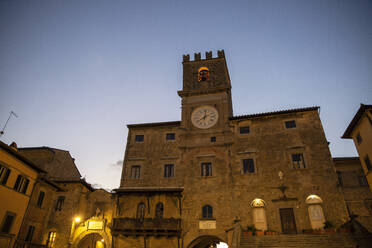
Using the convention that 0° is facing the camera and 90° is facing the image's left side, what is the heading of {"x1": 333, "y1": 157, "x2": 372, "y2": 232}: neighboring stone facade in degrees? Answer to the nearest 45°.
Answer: approximately 0°

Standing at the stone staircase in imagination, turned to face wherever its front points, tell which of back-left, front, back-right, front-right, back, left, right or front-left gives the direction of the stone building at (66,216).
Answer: right

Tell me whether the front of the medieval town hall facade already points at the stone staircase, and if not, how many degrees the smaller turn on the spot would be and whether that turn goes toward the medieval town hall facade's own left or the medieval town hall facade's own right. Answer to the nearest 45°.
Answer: approximately 45° to the medieval town hall facade's own left

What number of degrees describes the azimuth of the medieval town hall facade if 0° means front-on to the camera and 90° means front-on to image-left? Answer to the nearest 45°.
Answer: approximately 0°

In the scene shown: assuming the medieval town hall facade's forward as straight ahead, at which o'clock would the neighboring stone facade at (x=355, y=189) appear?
The neighboring stone facade is roughly at 8 o'clock from the medieval town hall facade.

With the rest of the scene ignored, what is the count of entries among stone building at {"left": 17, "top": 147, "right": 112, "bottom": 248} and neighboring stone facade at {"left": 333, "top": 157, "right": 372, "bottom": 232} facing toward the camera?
2

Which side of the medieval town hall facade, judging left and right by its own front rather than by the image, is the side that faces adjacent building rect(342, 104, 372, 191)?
left

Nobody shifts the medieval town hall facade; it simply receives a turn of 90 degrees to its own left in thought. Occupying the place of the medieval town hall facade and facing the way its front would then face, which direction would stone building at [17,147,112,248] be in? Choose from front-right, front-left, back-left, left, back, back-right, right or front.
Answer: back
